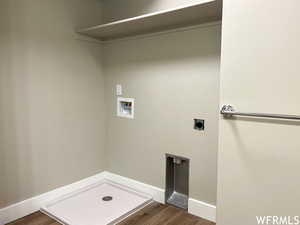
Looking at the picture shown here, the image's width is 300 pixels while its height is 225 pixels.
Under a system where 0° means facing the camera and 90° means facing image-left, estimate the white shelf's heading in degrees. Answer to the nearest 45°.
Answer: approximately 45°

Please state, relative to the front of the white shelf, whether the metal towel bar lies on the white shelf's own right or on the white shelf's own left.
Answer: on the white shelf's own left
